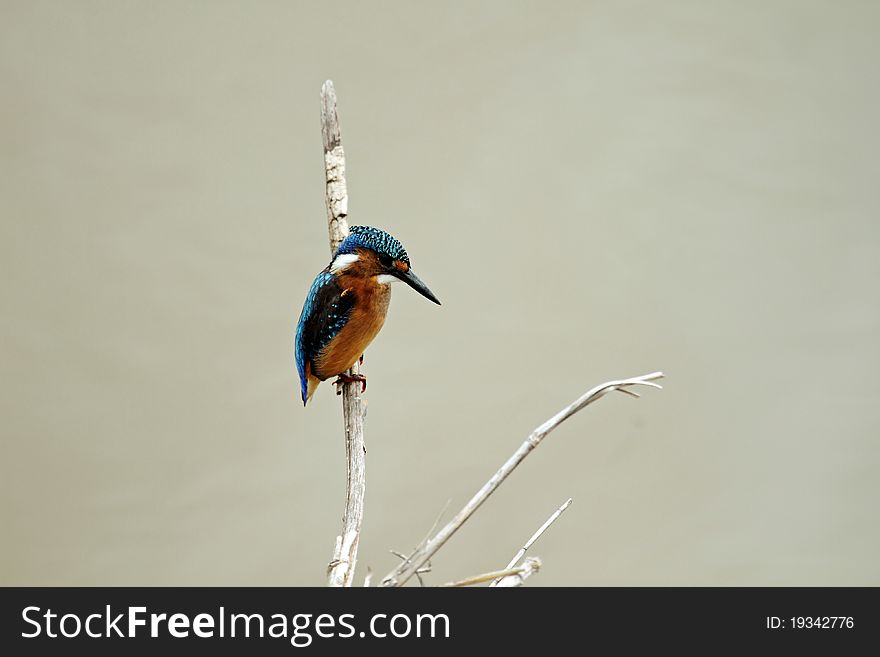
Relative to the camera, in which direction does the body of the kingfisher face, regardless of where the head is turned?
to the viewer's right
